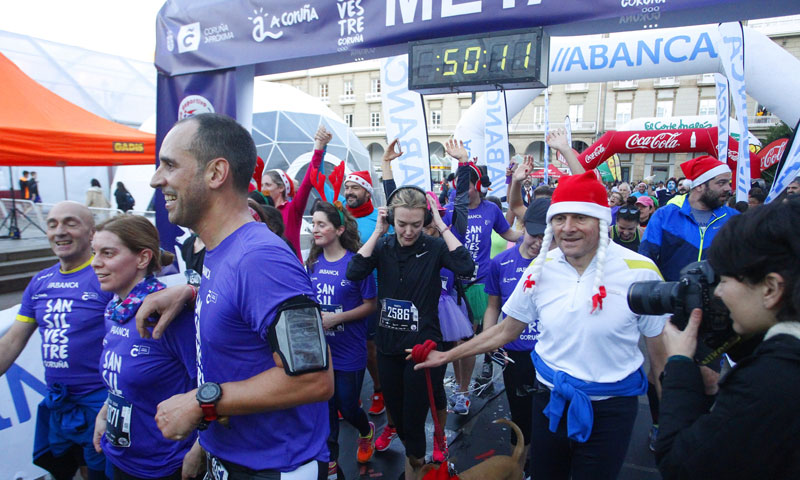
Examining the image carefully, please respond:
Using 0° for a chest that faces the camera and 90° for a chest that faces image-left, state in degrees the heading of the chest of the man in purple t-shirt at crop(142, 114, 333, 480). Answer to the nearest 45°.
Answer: approximately 90°

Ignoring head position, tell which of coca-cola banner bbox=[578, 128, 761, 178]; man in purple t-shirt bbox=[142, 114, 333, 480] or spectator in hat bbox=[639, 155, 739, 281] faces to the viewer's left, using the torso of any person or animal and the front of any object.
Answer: the man in purple t-shirt

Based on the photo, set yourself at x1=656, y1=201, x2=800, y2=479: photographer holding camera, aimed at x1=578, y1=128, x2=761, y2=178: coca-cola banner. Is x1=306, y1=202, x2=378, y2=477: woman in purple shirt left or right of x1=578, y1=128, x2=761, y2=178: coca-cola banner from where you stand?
left

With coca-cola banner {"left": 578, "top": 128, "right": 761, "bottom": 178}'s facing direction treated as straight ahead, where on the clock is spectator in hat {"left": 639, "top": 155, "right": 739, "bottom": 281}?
The spectator in hat is roughly at 12 o'clock from the coca-cola banner.

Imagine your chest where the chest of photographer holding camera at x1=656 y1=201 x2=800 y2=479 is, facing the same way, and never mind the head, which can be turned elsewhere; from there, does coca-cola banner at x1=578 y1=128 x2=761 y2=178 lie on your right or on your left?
on your right

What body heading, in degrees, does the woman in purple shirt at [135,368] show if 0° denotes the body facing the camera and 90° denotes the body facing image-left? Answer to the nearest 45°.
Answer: approximately 45°

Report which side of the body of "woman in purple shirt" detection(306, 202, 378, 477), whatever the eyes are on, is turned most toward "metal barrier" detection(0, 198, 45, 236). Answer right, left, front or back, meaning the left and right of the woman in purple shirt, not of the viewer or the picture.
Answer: right

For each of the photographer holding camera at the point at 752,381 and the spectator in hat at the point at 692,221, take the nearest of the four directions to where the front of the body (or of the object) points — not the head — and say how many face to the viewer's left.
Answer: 1

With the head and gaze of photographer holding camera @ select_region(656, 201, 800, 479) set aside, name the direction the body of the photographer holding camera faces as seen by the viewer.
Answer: to the viewer's left

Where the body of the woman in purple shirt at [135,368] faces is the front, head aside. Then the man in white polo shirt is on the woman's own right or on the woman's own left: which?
on the woman's own left
